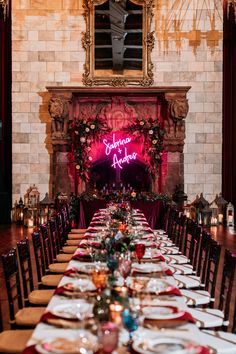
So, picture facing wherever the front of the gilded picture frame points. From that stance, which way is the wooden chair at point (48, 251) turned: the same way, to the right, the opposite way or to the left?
to the left

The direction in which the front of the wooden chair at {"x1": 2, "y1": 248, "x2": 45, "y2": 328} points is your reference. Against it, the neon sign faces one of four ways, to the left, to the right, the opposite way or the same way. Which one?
to the right

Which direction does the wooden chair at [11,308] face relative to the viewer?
to the viewer's right

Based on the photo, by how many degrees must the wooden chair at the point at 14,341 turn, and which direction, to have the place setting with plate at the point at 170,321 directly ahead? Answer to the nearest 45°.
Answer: approximately 45° to its right

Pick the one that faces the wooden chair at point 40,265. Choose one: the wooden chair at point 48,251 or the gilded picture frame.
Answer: the gilded picture frame

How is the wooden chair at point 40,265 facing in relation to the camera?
to the viewer's right

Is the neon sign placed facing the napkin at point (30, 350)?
yes

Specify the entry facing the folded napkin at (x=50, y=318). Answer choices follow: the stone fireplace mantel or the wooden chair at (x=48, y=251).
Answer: the stone fireplace mantel

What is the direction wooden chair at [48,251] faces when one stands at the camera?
facing to the right of the viewer

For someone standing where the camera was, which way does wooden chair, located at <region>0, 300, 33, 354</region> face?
facing to the right of the viewer

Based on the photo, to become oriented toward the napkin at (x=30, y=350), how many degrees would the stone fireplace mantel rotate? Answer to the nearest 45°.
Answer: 0° — it already faces it
